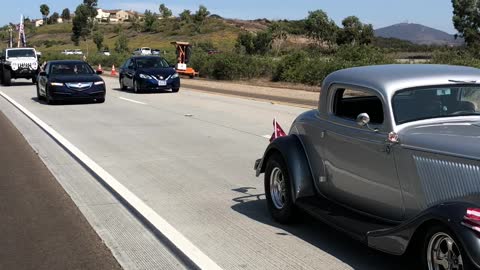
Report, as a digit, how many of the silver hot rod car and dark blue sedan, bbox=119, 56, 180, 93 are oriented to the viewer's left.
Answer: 0

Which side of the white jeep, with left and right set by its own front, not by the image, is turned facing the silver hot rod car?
front

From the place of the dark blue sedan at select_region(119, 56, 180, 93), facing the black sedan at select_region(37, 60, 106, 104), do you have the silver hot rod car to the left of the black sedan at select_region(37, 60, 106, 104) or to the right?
left

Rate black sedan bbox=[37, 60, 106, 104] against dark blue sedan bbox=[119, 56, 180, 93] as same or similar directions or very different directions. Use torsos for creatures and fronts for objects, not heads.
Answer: same or similar directions

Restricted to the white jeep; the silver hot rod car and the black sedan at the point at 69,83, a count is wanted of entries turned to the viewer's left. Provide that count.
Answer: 0

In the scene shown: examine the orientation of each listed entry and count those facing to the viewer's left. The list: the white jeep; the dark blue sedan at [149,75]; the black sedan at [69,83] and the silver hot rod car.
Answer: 0

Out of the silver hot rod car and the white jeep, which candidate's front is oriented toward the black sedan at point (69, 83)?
the white jeep

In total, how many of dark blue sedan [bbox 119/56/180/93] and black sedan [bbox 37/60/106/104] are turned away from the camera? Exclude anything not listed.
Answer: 0

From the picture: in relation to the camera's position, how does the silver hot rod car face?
facing the viewer and to the right of the viewer

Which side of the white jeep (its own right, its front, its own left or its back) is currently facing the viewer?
front

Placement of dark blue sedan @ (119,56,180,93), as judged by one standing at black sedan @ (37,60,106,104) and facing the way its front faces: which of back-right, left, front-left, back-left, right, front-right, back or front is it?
left

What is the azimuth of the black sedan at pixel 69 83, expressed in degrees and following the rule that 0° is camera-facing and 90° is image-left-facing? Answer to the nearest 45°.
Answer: approximately 315°

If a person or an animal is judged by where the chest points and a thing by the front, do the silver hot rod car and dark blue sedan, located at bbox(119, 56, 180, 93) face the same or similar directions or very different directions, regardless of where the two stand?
same or similar directions

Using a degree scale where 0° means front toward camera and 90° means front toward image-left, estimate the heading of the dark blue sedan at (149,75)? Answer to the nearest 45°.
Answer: approximately 315°
